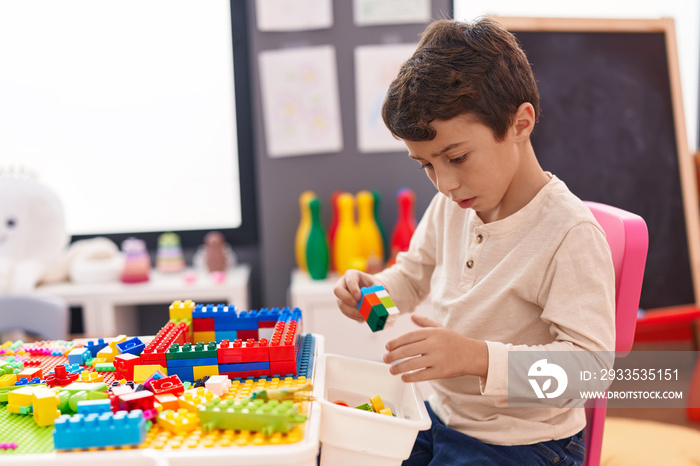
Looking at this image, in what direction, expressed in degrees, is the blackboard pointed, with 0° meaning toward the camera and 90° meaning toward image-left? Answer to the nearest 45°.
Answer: approximately 0°

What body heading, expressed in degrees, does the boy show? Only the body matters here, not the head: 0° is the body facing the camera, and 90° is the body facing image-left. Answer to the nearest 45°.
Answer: approximately 45°

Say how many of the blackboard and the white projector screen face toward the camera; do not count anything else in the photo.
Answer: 2

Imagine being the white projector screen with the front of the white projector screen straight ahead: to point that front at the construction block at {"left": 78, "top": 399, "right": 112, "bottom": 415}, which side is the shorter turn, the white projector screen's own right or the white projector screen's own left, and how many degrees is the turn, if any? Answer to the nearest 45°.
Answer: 0° — it already faces it
